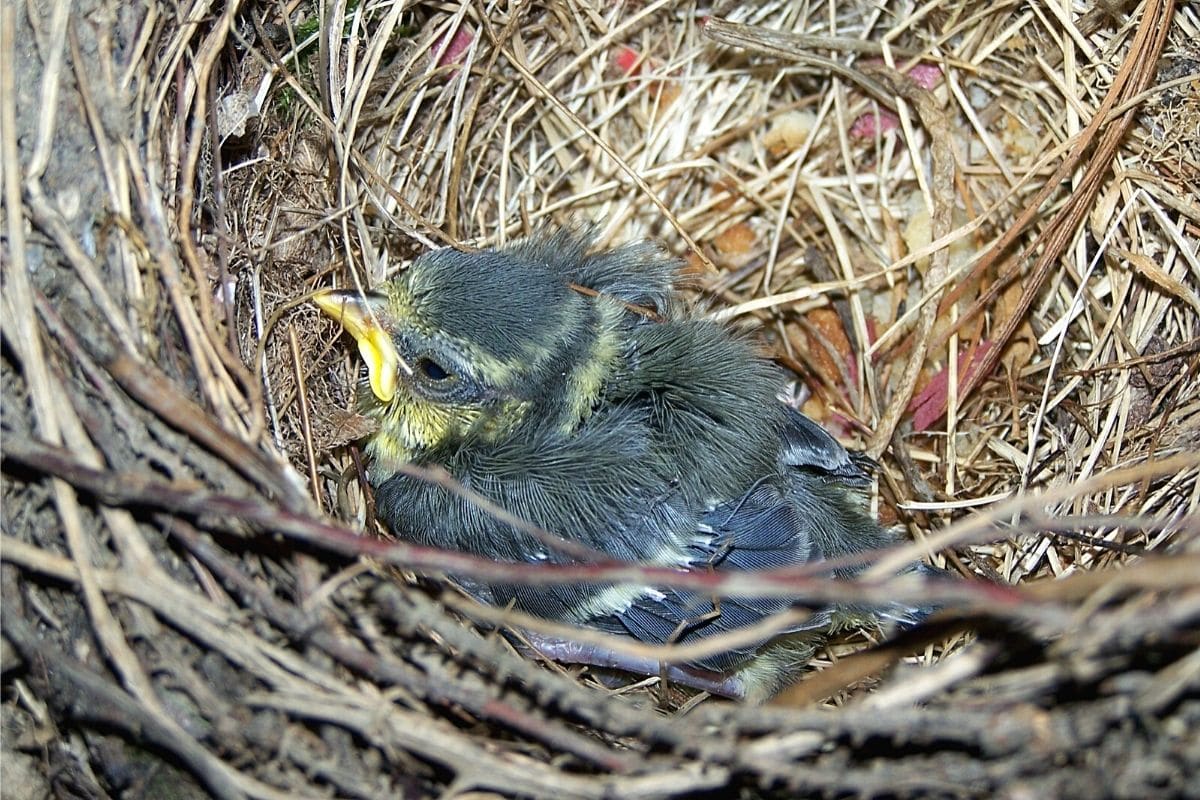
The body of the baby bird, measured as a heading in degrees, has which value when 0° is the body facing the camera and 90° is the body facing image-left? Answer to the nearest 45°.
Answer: approximately 90°
